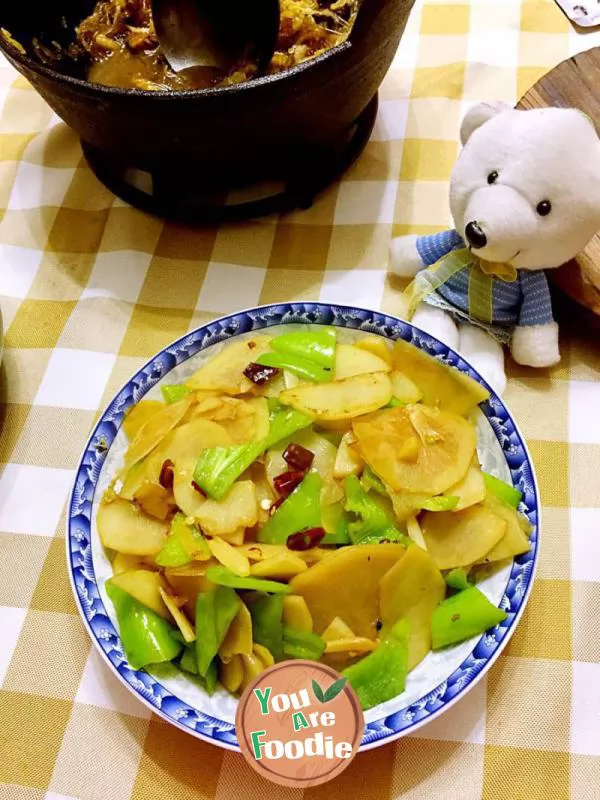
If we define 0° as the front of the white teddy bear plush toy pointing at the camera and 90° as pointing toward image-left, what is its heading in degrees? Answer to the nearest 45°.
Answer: approximately 45°
